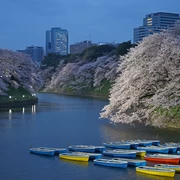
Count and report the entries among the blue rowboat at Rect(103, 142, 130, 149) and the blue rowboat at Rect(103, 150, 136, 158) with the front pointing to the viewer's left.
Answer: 2

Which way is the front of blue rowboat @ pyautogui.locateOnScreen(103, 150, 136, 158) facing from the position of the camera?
facing to the left of the viewer

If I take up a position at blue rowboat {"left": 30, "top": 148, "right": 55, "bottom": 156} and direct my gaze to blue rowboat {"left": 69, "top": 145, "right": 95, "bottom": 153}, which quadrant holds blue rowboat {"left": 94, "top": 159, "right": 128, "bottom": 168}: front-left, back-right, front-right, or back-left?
front-right

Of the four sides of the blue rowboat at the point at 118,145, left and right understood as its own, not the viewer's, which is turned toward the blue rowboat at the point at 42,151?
front

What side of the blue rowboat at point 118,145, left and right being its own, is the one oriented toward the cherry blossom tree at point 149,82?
right

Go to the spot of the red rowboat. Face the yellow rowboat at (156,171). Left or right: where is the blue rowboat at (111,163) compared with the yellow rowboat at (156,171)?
right

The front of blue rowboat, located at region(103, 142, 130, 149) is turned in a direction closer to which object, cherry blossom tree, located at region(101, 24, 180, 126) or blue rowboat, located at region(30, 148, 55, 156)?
the blue rowboat

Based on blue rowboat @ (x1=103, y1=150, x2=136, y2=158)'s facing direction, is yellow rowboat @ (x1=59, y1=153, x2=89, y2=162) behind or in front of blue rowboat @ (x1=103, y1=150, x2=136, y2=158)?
in front

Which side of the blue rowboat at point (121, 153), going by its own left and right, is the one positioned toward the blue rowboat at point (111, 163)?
left

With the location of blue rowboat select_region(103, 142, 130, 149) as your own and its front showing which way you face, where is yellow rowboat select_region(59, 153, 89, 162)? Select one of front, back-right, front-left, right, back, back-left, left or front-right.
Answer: front-left

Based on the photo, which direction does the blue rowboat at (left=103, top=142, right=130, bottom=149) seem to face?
to the viewer's left

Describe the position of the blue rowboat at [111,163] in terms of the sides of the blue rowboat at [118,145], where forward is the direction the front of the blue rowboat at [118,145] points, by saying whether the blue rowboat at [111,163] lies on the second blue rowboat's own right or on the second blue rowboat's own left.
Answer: on the second blue rowboat's own left

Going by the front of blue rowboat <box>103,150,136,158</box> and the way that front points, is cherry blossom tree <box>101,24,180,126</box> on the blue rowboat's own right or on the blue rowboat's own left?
on the blue rowboat's own right

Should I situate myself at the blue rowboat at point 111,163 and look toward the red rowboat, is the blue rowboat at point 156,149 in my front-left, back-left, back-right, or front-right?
front-left

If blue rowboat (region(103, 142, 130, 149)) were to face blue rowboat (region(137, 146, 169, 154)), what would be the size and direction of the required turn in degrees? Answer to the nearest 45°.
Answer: approximately 135° to its left
